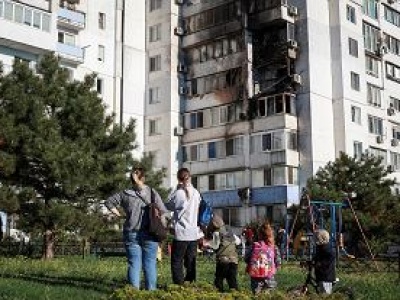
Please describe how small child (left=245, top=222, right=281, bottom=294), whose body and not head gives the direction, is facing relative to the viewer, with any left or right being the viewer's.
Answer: facing away from the viewer

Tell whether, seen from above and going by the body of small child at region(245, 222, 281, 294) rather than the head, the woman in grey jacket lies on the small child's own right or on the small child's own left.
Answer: on the small child's own left

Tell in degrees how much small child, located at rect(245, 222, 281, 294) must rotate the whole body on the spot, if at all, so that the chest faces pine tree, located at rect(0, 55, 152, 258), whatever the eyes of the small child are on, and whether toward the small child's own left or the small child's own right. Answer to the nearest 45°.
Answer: approximately 45° to the small child's own left

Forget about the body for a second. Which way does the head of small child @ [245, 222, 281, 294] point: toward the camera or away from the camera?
away from the camera

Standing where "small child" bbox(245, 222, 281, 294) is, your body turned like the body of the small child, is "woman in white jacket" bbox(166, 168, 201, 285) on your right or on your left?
on your left

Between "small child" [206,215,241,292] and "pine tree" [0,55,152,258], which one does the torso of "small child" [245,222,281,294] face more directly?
the pine tree

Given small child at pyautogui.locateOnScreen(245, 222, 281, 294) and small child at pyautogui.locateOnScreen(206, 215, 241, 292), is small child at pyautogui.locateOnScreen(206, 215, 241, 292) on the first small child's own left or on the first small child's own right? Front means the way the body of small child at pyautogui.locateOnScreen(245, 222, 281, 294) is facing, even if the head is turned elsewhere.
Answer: on the first small child's own left

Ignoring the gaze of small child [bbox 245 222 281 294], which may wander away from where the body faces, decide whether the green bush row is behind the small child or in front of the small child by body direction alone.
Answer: behind

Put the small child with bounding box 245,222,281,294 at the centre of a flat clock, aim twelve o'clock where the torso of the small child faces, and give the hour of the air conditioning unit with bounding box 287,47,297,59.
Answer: The air conditioning unit is roughly at 12 o'clock from the small child.

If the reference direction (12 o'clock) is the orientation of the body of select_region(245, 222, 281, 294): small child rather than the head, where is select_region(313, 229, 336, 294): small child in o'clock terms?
select_region(313, 229, 336, 294): small child is roughly at 2 o'clock from select_region(245, 222, 281, 294): small child.
